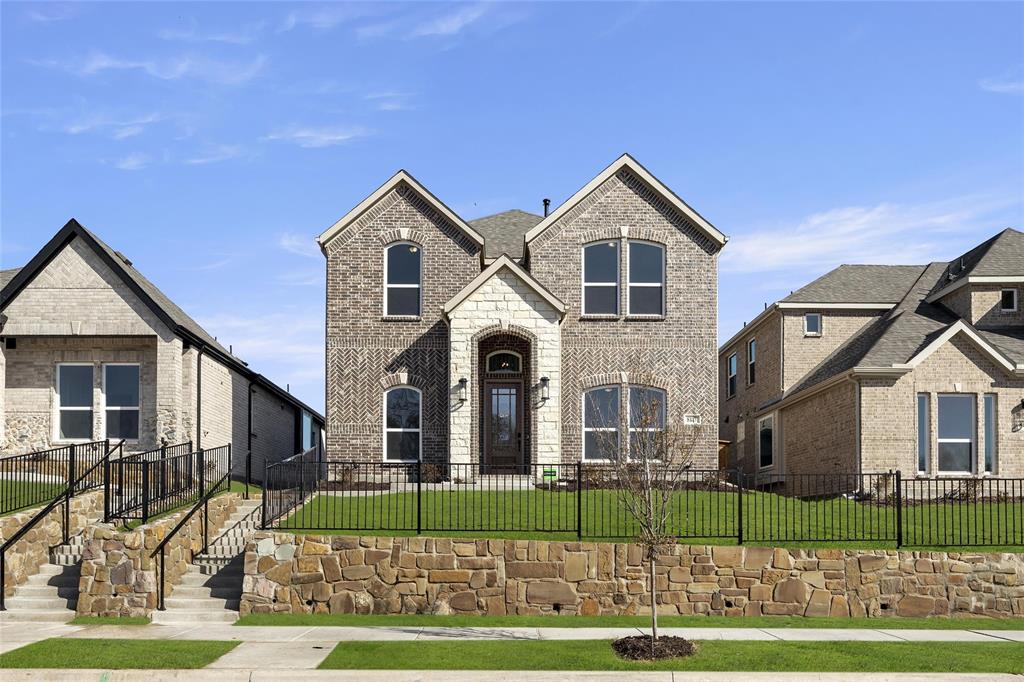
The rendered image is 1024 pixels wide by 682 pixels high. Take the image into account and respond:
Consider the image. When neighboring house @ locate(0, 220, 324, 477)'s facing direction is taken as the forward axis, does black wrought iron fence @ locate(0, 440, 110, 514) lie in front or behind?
in front

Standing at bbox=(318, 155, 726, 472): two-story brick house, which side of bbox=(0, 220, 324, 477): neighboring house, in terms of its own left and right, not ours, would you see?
left

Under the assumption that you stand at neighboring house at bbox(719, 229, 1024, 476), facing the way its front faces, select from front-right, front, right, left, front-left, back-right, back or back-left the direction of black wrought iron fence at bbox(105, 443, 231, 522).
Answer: front-right

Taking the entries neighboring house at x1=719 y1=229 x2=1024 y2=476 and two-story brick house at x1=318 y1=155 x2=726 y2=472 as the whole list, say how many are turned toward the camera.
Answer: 2

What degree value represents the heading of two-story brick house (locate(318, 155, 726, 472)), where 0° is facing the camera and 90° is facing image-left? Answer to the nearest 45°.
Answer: approximately 0°

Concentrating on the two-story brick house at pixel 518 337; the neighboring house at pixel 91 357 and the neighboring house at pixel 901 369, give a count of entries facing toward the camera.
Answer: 3

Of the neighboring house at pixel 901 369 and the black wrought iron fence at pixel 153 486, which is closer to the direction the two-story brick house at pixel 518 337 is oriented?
the black wrought iron fence

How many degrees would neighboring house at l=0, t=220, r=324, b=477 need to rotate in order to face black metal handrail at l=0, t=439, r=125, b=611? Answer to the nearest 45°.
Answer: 0° — it already faces it

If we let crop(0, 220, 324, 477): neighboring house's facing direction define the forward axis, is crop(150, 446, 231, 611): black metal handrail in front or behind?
in front

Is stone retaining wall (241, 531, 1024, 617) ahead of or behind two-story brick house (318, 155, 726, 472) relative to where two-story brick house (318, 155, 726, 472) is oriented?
ahead

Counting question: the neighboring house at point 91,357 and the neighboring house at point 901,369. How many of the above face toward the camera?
2
